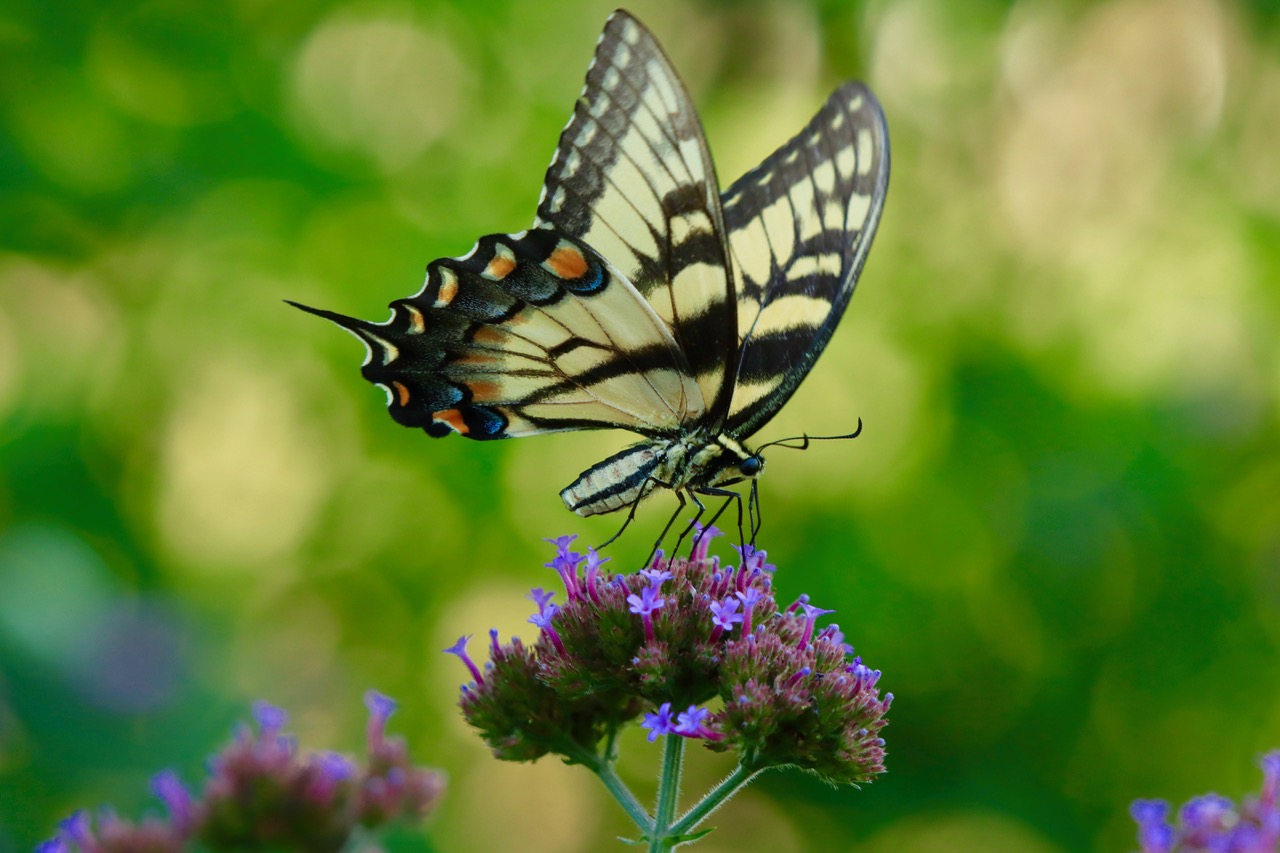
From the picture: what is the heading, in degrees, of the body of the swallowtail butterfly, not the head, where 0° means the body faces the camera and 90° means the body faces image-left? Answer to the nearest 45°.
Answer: approximately 270°

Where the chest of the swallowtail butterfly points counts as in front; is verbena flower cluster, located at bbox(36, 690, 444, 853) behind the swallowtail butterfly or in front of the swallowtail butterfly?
behind
